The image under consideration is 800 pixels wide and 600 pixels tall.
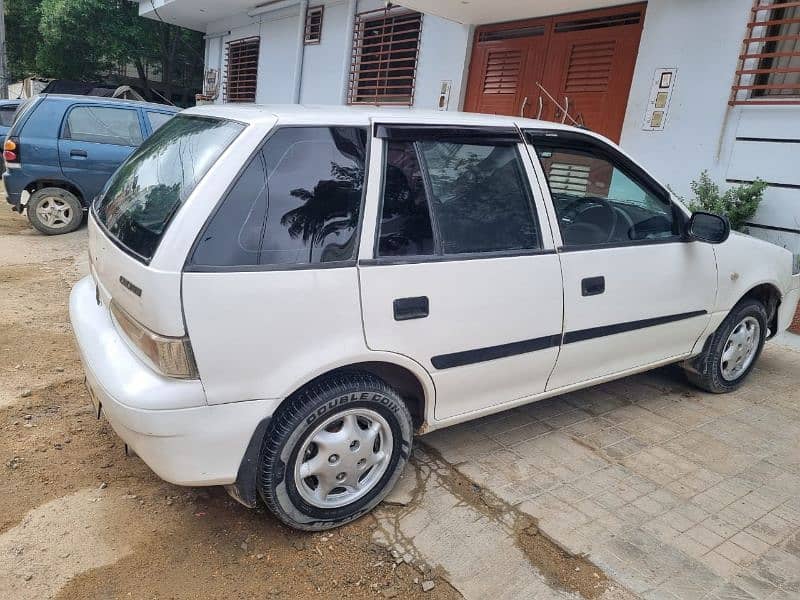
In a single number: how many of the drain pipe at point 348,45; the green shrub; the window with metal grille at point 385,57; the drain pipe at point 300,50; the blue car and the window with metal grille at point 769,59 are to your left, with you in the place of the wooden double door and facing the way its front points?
2

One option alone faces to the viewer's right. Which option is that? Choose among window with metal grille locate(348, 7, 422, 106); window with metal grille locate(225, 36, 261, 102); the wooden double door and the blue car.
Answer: the blue car

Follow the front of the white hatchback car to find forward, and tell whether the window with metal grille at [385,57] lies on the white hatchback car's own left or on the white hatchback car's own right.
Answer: on the white hatchback car's own left

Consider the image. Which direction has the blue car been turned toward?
to the viewer's right

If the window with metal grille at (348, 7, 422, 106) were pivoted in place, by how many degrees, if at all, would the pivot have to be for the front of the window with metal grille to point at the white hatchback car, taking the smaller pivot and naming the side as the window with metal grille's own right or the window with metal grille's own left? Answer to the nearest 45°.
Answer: approximately 45° to the window with metal grille's own left

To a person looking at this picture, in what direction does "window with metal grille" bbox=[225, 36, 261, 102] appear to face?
facing the viewer and to the left of the viewer

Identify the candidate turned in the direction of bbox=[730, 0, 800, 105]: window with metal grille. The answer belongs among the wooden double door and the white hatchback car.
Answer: the white hatchback car

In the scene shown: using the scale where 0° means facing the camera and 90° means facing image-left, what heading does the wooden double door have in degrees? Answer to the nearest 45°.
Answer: approximately 45°

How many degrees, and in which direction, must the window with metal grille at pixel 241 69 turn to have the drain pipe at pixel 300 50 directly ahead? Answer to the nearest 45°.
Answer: approximately 45° to its left

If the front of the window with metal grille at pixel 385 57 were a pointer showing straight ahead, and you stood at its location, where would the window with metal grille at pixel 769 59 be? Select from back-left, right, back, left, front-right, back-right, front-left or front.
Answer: left

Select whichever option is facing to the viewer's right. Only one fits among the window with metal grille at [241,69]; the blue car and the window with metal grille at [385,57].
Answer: the blue car

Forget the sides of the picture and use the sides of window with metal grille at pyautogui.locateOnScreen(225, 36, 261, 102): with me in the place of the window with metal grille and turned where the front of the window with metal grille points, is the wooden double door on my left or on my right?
on my left

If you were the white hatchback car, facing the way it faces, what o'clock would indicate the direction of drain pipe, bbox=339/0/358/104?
The drain pipe is roughly at 10 o'clock from the white hatchback car.

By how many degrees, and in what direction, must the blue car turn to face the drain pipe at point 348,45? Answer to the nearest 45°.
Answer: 0° — it already faces it
